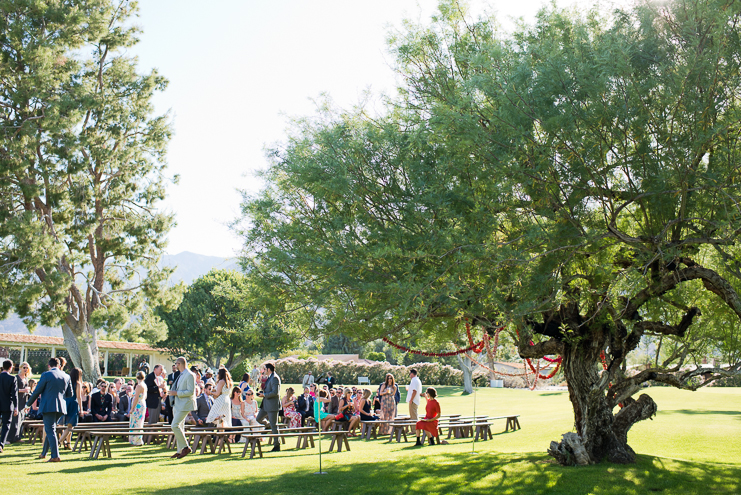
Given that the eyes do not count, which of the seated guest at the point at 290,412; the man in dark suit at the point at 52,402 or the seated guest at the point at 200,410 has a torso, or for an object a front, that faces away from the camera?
the man in dark suit

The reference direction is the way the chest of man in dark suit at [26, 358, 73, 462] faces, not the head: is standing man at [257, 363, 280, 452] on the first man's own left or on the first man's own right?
on the first man's own right

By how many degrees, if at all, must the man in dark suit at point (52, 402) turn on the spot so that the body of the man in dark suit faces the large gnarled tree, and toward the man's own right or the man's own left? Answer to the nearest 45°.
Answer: approximately 135° to the man's own right

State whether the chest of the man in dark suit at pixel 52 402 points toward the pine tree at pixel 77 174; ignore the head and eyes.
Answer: yes

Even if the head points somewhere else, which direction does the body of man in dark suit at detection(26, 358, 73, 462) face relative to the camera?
away from the camera

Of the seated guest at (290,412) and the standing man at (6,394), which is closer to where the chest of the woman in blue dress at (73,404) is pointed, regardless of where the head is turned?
the seated guest
